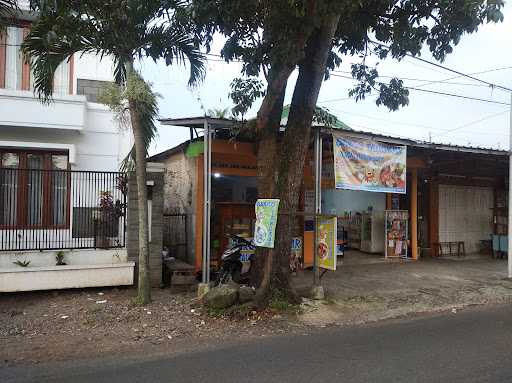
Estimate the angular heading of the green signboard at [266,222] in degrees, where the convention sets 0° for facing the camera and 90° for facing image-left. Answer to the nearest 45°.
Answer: approximately 0°

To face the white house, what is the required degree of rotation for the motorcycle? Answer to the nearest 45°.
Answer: approximately 45° to its right

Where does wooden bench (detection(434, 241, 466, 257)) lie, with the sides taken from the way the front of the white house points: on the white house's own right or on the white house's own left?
on the white house's own left

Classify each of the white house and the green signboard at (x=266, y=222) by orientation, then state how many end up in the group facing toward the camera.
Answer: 2

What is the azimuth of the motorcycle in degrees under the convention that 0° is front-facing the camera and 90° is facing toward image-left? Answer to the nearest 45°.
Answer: approximately 45°

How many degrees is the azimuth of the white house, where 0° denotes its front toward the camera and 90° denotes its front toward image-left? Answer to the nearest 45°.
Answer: approximately 0°

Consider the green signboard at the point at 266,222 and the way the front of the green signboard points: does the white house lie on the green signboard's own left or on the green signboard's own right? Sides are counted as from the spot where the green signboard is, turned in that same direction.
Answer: on the green signboard's own right

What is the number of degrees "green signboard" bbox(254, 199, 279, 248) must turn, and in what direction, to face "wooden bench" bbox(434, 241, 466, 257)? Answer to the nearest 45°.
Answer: approximately 135° to its left

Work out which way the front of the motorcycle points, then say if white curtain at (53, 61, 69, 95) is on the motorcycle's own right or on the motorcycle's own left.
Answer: on the motorcycle's own right
